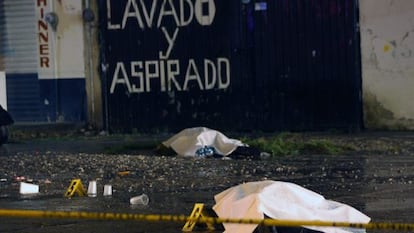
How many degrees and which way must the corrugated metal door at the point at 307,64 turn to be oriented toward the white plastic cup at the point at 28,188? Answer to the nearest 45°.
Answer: approximately 45° to its right

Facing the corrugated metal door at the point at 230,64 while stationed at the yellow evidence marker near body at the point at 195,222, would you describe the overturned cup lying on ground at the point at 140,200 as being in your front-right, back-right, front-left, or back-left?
front-left

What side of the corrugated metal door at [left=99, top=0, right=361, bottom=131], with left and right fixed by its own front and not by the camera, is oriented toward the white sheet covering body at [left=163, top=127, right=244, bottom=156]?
front

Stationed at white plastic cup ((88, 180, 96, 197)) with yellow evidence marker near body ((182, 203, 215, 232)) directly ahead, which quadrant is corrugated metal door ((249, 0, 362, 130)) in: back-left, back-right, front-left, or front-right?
back-left

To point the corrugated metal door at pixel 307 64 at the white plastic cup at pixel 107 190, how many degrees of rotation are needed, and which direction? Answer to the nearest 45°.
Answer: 0° — it already faces it

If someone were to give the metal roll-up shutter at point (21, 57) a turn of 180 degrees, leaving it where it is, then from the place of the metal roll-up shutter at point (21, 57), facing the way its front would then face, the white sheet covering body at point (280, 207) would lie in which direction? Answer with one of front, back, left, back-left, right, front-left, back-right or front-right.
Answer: back

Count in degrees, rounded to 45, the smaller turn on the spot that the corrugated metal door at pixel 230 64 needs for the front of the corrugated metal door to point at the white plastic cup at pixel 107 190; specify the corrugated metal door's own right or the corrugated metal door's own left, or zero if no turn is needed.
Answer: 0° — it already faces it

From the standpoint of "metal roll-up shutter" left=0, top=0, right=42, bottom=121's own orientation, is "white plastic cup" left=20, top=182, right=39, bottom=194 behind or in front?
in front

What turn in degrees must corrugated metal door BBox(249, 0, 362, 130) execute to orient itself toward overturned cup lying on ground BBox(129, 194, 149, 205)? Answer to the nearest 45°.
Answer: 0° — it already faces it

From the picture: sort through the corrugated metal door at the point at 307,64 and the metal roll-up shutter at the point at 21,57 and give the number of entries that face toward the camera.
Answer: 2

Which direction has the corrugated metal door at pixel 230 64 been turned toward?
toward the camera

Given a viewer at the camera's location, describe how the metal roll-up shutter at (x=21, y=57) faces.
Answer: facing the viewer

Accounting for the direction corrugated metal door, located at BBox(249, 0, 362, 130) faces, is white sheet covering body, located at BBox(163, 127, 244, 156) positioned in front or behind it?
in front

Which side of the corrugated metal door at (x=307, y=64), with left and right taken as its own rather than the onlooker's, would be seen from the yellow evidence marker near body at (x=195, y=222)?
front
